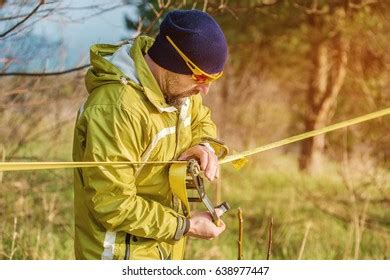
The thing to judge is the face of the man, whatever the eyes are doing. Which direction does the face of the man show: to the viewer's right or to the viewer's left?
to the viewer's right

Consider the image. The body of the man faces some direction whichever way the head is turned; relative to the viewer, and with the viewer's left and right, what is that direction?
facing the viewer and to the right of the viewer
